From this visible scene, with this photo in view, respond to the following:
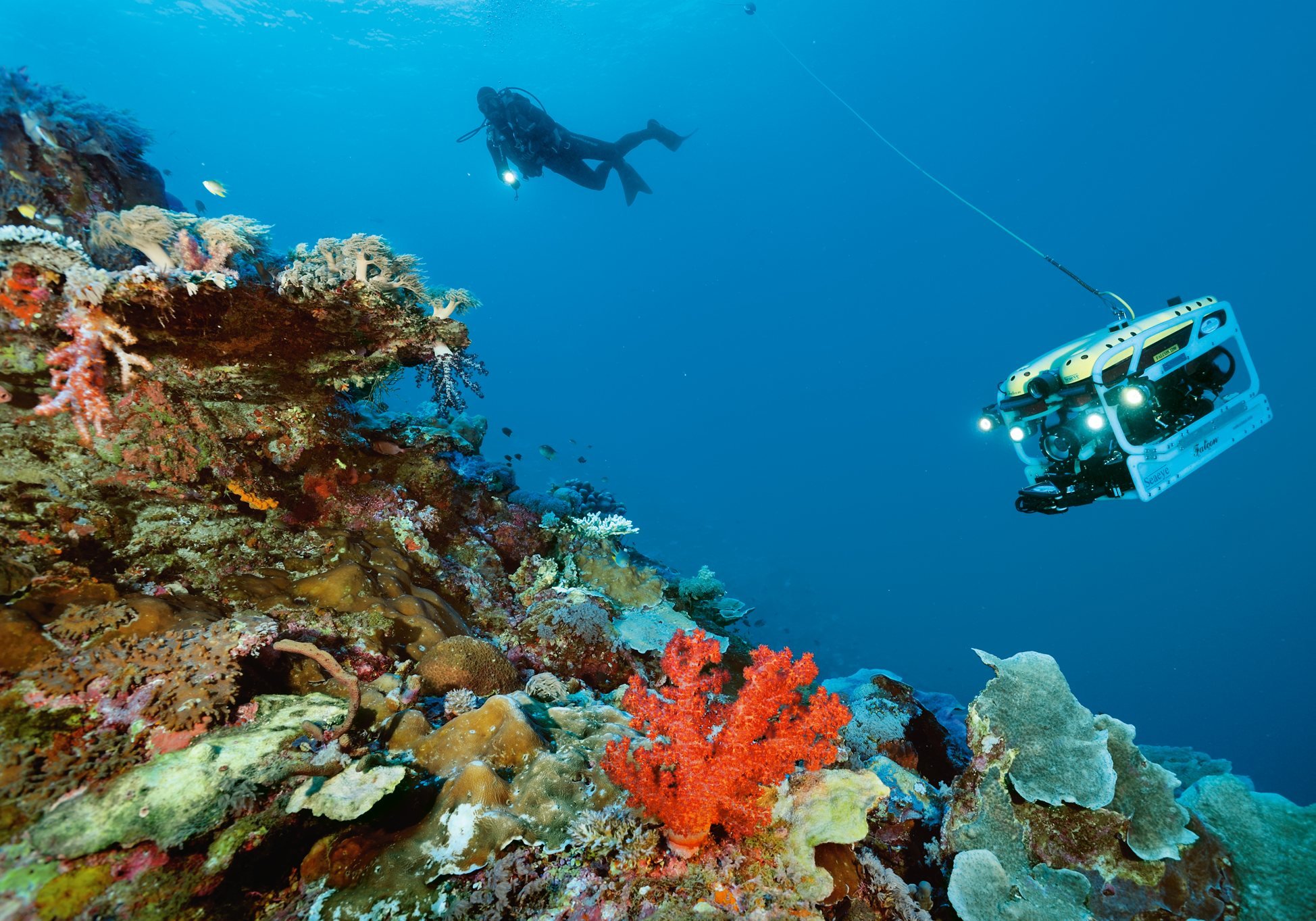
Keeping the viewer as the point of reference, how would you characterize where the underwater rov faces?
facing the viewer and to the left of the viewer

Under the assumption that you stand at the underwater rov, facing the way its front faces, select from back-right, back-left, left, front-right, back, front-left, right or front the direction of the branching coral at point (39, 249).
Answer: front
